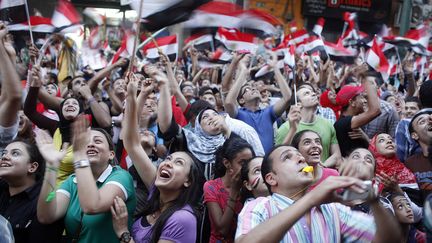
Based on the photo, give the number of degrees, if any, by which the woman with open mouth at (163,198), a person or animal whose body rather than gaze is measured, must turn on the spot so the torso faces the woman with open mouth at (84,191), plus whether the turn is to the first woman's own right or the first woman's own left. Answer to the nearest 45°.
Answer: approximately 45° to the first woman's own right

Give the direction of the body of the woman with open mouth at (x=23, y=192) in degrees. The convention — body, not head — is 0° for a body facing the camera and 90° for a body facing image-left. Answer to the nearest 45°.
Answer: approximately 45°

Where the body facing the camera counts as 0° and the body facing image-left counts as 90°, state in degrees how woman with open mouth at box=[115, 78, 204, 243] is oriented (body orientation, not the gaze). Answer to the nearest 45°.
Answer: approximately 45°

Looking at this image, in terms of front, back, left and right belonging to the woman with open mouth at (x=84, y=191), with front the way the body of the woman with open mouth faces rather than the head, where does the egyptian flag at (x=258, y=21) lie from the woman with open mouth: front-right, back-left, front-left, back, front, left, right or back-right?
back

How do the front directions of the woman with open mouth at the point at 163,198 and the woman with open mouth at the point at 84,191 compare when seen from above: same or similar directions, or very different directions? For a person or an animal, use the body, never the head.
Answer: same or similar directions

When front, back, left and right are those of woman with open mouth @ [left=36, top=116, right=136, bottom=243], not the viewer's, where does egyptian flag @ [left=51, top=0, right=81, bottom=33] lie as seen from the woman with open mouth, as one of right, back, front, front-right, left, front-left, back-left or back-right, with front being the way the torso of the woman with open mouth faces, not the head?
back-right

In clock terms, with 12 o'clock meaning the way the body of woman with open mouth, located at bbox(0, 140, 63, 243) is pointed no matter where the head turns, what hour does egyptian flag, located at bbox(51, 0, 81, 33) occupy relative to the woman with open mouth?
The egyptian flag is roughly at 5 o'clock from the woman with open mouth.

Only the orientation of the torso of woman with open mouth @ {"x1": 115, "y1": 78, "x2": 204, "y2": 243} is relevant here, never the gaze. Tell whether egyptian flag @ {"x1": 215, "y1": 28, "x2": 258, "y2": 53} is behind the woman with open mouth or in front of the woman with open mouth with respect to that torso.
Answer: behind

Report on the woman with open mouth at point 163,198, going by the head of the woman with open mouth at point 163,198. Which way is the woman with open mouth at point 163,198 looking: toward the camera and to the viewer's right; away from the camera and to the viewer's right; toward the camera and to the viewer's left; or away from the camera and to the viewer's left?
toward the camera and to the viewer's left

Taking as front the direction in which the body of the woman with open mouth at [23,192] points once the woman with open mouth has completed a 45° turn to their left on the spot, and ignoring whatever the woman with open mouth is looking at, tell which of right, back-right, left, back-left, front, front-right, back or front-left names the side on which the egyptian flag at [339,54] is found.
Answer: back-left

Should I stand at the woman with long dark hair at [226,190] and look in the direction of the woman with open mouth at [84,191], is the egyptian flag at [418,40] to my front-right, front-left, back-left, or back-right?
back-right

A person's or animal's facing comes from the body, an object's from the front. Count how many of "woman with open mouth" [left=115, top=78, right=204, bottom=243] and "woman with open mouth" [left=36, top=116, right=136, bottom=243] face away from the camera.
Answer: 0

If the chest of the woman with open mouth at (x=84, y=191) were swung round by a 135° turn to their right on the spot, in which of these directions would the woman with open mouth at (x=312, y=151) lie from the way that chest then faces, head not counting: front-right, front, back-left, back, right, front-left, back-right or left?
right
